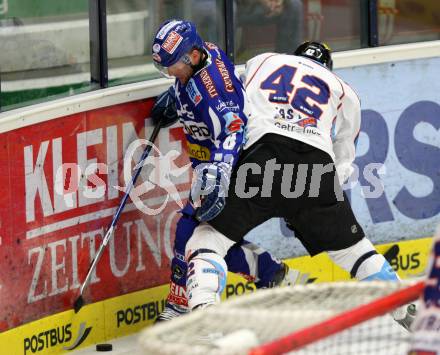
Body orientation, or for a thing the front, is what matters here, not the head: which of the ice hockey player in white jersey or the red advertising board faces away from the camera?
the ice hockey player in white jersey

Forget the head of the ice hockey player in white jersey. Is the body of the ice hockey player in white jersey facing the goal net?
no

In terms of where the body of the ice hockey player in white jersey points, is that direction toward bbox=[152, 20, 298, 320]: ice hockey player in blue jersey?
no

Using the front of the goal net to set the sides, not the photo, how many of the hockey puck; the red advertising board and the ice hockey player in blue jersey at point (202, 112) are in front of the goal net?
0

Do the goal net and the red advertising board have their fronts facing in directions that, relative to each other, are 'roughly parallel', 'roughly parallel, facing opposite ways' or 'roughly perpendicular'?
roughly parallel

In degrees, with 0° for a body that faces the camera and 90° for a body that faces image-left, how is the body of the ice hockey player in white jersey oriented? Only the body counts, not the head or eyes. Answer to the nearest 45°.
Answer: approximately 180°

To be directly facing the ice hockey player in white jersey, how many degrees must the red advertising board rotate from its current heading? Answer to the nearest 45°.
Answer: approximately 45° to its left

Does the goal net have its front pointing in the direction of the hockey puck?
no

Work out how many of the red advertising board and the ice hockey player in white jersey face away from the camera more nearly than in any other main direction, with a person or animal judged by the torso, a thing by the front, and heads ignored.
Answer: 1

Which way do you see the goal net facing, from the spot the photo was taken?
facing the viewer and to the right of the viewer

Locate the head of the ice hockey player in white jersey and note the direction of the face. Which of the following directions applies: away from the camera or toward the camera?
away from the camera
